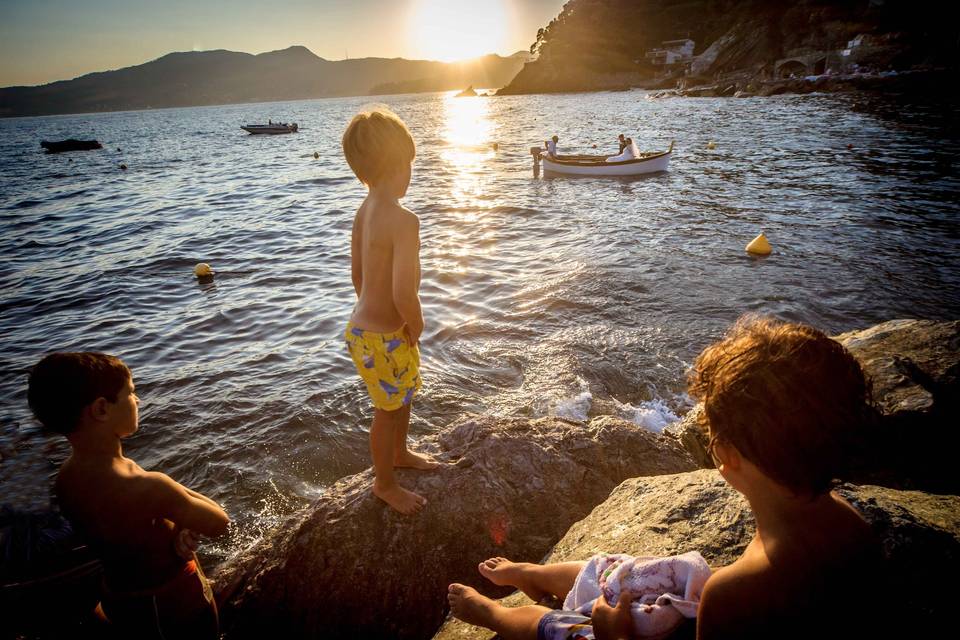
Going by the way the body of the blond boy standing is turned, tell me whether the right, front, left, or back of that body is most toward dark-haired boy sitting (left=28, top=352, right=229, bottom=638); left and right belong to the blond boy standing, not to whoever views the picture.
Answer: back

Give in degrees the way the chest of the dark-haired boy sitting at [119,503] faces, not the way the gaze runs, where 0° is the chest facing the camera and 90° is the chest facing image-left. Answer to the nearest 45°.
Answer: approximately 225°

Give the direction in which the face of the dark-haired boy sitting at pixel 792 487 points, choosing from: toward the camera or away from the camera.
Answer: away from the camera

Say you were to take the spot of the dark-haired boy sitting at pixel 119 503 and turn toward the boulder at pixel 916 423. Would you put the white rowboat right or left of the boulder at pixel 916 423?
left

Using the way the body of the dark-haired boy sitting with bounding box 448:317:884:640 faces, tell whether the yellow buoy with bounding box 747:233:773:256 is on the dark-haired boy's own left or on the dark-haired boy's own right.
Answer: on the dark-haired boy's own right

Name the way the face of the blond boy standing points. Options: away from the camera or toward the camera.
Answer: away from the camera

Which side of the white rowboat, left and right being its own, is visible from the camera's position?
right

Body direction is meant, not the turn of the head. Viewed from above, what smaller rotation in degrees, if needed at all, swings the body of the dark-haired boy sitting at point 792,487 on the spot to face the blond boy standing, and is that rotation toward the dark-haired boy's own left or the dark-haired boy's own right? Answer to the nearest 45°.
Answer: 0° — they already face them

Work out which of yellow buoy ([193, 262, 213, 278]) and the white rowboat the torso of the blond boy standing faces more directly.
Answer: the white rowboat

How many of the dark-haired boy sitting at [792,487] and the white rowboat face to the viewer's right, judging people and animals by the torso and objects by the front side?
1

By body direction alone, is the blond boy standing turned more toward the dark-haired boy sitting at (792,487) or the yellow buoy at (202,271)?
the yellow buoy

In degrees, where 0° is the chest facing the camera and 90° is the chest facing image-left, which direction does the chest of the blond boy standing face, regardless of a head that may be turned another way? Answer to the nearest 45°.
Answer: approximately 225°
